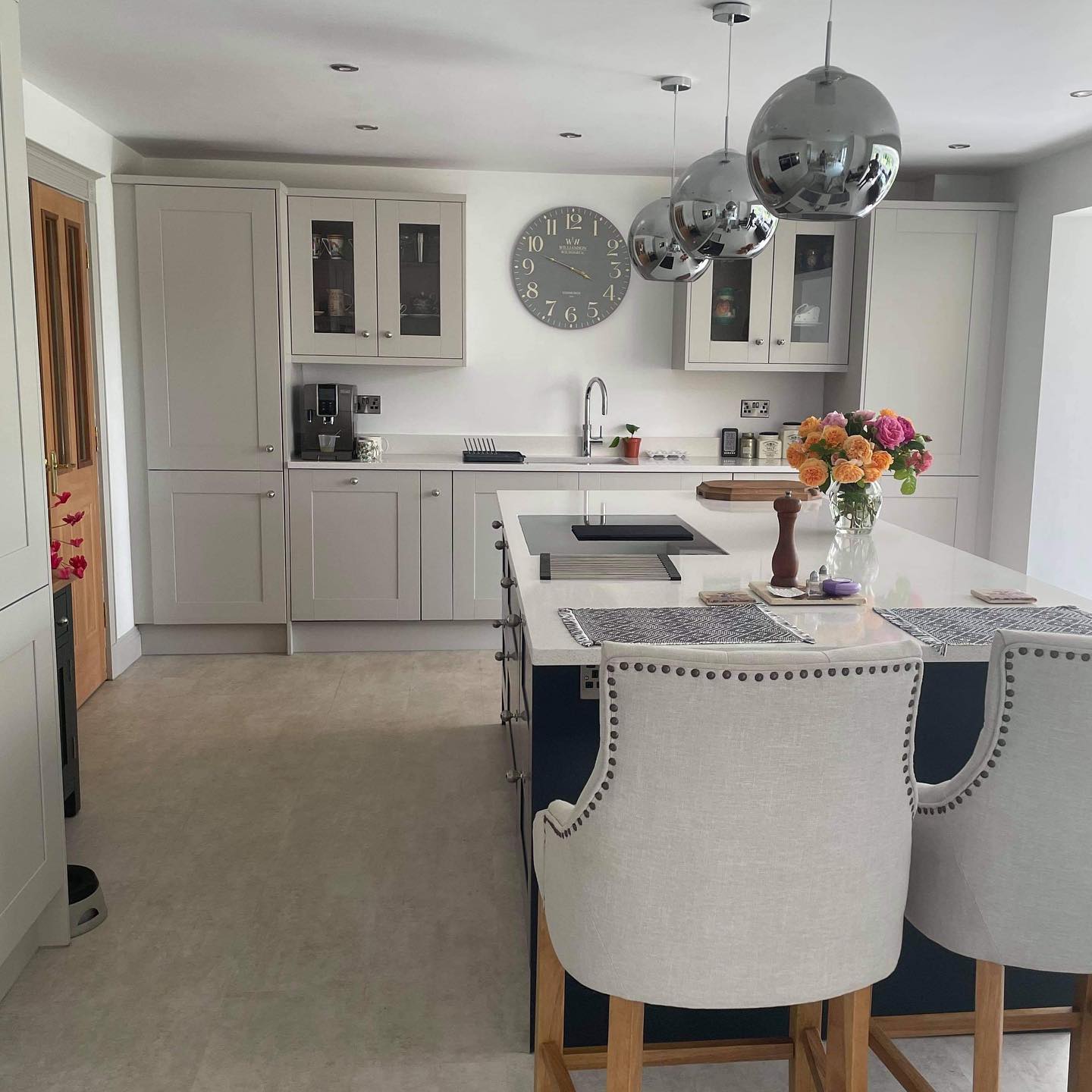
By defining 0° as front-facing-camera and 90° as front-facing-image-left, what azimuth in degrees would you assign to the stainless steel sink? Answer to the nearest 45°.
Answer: approximately 0°

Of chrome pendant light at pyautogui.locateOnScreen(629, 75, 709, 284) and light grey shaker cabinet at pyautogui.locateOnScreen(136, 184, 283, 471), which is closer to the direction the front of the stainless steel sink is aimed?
the chrome pendant light

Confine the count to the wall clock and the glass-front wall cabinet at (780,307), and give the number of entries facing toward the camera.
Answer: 2

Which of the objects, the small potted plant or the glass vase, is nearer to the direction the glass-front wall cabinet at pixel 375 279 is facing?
the glass vase

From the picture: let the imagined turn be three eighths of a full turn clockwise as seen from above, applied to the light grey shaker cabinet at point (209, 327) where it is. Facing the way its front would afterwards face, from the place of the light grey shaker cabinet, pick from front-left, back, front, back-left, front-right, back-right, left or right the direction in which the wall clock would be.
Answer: back-right

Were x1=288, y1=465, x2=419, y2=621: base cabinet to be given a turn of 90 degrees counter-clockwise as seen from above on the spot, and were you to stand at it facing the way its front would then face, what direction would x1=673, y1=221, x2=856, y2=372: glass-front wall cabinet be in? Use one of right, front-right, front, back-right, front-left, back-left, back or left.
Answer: front

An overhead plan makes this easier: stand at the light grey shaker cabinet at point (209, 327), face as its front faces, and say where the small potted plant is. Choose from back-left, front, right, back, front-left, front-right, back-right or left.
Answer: left

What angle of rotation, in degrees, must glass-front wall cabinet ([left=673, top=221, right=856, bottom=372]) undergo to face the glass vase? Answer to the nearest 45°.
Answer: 0° — it already faces it

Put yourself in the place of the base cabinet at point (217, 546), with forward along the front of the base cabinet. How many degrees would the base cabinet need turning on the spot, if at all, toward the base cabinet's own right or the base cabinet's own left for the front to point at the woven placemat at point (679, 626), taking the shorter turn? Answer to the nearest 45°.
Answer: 0° — it already faces it

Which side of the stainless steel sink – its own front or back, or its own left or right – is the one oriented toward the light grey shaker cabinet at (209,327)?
right

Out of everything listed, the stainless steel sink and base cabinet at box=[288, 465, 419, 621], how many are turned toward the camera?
2

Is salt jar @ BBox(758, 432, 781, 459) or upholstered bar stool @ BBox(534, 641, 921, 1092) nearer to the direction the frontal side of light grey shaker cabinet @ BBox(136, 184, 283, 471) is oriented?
the upholstered bar stool
